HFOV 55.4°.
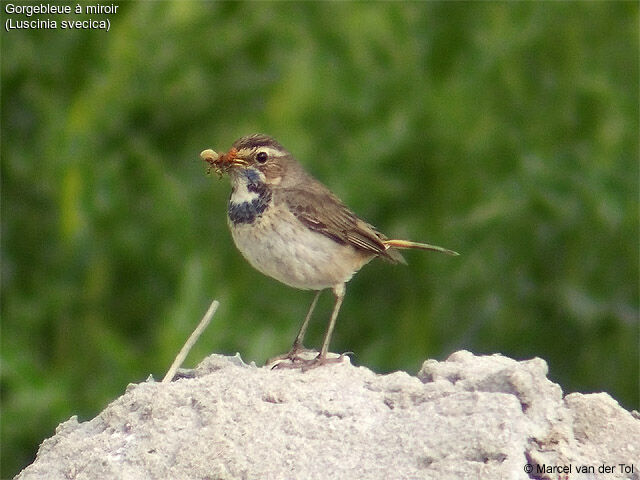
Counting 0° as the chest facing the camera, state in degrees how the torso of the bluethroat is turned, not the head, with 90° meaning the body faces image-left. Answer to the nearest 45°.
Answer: approximately 90°
